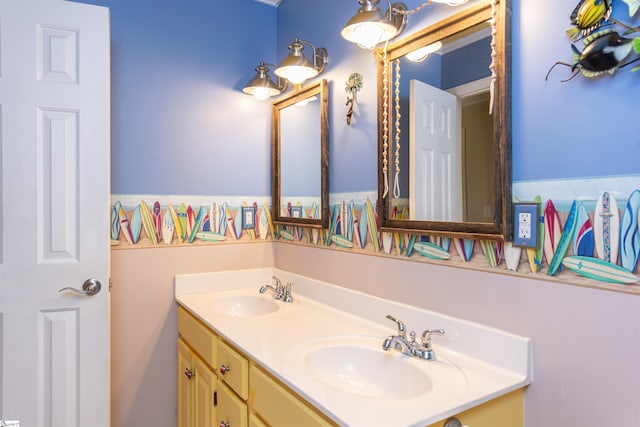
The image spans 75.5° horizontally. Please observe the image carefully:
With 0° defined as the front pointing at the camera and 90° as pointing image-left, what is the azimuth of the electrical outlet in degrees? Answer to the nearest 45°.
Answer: approximately 45°

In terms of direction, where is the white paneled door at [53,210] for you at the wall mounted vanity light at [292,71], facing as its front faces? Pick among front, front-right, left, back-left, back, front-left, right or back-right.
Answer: front-right

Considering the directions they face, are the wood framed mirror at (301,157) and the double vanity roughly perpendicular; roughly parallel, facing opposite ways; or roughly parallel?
roughly parallel

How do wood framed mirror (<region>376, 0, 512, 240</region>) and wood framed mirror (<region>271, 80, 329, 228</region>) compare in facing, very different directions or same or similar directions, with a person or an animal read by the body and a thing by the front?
same or similar directions

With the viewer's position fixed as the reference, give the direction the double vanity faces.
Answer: facing the viewer and to the left of the viewer

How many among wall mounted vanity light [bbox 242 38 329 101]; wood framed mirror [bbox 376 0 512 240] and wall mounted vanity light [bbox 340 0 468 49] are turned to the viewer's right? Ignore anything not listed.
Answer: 0

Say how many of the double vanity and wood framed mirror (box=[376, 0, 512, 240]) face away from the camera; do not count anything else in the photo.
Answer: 0

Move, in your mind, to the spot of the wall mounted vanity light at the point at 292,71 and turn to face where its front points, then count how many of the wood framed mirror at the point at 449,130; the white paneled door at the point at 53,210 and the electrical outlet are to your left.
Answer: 2

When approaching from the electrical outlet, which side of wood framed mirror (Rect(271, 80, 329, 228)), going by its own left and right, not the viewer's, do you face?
left

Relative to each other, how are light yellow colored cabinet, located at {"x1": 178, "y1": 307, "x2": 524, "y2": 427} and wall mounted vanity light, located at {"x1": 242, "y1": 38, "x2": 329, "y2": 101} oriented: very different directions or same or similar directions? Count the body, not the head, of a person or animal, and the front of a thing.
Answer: same or similar directions

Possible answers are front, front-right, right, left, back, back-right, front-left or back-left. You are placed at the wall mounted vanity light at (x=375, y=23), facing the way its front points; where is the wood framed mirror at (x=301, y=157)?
right

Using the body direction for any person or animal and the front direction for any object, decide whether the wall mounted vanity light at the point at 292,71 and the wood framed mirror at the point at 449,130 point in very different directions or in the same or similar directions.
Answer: same or similar directions
